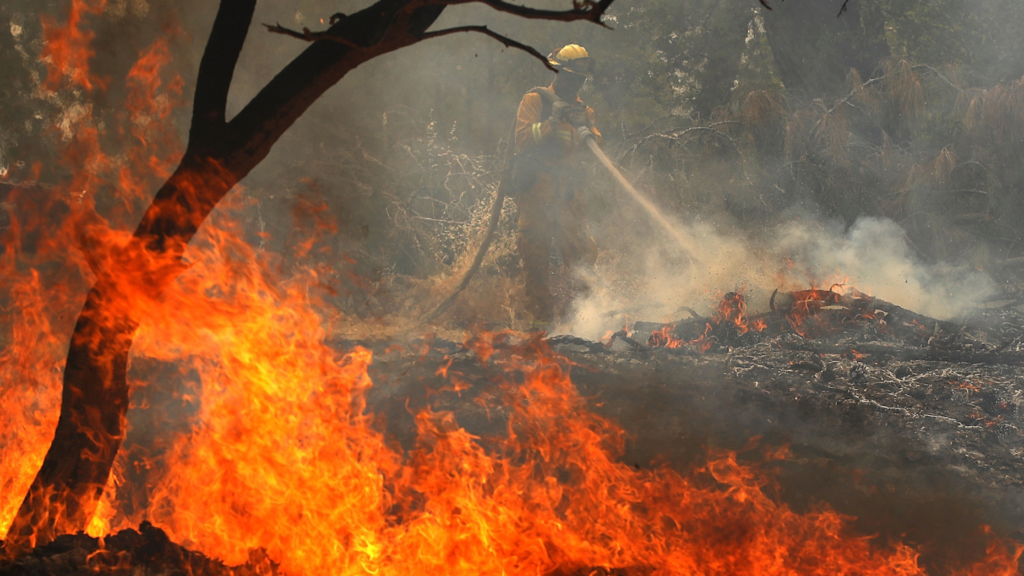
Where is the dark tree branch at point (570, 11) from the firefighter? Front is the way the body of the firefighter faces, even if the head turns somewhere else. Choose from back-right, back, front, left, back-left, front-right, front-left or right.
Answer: front-right

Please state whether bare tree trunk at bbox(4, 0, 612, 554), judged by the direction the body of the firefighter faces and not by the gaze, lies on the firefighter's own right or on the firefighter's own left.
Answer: on the firefighter's own right

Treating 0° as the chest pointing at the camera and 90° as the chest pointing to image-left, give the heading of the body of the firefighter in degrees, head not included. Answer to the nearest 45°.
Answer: approximately 315°

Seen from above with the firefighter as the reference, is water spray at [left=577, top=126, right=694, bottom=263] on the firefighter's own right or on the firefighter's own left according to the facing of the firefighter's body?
on the firefighter's own left

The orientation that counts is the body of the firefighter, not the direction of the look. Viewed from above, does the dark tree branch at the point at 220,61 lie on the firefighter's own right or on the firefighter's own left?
on the firefighter's own right
